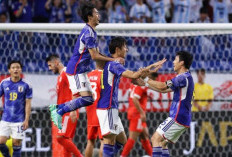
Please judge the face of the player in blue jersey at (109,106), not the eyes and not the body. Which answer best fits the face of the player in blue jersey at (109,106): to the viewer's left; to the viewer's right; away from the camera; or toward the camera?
to the viewer's right

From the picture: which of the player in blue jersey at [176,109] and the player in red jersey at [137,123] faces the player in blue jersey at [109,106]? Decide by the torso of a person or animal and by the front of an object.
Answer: the player in blue jersey at [176,109]

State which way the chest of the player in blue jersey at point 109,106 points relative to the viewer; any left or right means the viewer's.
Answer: facing to the right of the viewer

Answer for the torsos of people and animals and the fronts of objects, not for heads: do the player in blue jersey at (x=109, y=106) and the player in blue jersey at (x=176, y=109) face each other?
yes

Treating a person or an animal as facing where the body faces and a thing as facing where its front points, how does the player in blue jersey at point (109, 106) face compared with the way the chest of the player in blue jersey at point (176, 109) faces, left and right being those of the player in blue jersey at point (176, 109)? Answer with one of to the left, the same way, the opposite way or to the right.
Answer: the opposite way
